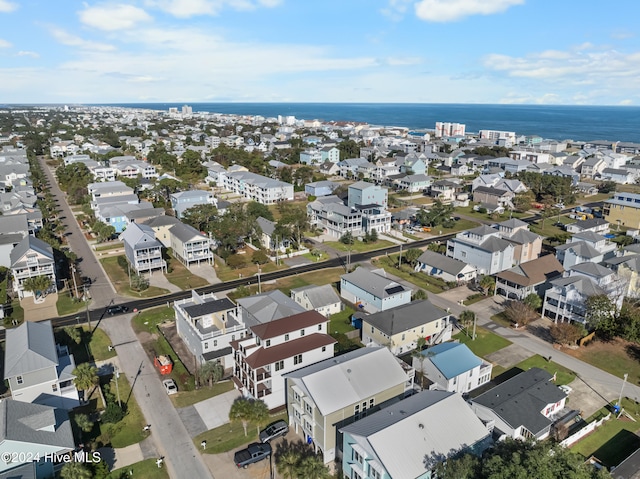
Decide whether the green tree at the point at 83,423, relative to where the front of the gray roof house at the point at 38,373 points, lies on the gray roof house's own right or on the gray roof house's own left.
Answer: on the gray roof house's own right

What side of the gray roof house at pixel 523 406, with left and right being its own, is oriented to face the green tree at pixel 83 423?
back

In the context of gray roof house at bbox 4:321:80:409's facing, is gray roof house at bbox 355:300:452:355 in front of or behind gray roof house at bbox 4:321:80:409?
in front

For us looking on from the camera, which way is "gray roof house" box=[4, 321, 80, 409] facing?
facing to the right of the viewer

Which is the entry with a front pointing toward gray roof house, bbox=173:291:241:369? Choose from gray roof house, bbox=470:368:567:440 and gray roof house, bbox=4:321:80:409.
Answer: gray roof house, bbox=4:321:80:409

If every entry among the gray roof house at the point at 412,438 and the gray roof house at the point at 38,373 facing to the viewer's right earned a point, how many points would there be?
1

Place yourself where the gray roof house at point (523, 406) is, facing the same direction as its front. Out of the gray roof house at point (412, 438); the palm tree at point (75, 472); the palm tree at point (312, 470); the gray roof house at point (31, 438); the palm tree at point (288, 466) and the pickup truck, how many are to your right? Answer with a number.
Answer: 6

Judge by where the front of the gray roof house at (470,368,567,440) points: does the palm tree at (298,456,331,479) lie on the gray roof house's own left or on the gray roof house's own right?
on the gray roof house's own right

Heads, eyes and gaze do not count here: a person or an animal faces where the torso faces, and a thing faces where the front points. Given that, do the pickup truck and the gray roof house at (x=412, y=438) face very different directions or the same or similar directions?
very different directions
